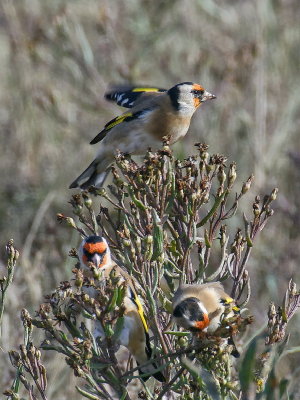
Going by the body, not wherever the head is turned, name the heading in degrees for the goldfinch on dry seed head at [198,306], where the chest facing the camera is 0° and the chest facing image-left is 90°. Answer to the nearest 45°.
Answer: approximately 45°

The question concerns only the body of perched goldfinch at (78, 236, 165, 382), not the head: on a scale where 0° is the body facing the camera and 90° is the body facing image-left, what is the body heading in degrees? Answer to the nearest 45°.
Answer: approximately 45°

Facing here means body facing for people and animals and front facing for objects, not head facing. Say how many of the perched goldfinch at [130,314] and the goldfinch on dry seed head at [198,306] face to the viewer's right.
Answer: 0

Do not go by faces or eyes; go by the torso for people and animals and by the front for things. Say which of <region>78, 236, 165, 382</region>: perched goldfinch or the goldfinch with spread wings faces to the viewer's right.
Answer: the goldfinch with spread wings

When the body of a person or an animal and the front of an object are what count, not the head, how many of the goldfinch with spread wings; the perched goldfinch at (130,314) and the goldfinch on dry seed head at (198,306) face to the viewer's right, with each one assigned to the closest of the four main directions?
1

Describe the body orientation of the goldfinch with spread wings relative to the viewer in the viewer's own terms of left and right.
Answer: facing to the right of the viewer
